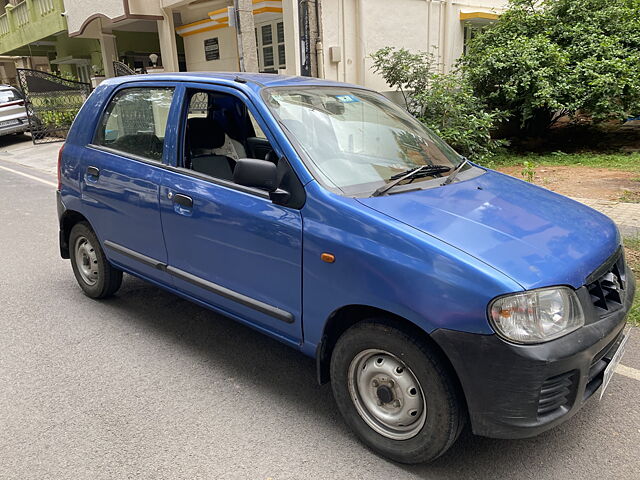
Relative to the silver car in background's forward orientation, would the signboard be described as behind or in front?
behind

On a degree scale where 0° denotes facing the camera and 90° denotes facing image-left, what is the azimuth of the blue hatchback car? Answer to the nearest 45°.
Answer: approximately 315°

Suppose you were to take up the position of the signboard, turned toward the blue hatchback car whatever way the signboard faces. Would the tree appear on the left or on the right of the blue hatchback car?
left

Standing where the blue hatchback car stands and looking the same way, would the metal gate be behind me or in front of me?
behind

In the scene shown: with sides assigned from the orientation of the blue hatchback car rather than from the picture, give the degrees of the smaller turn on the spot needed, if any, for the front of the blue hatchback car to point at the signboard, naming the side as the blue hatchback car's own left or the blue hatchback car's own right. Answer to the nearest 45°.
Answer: approximately 135° to the blue hatchback car's own left

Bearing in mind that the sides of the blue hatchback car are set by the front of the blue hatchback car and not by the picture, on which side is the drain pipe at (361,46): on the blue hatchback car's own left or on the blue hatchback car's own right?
on the blue hatchback car's own left
